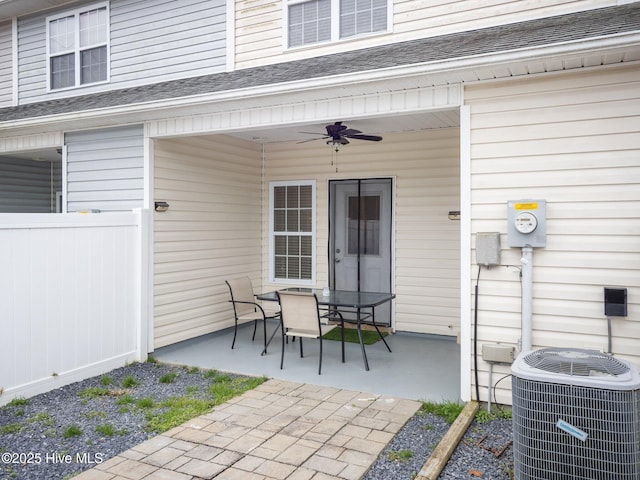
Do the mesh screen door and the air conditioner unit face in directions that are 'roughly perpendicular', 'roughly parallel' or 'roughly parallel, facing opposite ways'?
roughly parallel

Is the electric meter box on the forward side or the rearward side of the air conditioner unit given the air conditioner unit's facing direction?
on the rearward side

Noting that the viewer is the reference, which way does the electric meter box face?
facing the viewer

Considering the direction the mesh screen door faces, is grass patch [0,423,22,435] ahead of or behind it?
ahead

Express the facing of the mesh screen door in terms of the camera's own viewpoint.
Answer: facing the viewer

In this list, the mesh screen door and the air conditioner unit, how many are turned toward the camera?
2

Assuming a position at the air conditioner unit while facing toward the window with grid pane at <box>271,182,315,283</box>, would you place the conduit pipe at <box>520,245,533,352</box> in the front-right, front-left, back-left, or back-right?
front-right

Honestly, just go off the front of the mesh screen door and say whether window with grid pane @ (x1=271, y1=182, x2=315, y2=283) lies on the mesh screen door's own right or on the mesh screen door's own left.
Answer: on the mesh screen door's own right

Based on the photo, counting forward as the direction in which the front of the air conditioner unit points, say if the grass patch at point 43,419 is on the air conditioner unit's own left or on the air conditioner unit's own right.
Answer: on the air conditioner unit's own right

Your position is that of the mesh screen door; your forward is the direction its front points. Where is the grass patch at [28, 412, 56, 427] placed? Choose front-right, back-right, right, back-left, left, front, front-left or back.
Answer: front-right

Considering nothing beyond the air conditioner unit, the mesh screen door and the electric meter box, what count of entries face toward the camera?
3

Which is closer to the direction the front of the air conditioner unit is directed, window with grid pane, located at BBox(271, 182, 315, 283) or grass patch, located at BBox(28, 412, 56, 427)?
the grass patch

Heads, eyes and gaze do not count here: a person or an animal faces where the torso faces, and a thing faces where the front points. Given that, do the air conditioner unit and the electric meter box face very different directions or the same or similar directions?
same or similar directions

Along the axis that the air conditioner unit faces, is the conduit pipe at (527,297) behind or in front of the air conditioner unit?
behind

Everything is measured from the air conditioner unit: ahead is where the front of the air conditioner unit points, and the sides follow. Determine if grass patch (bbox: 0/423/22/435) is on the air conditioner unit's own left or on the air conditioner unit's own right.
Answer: on the air conditioner unit's own right

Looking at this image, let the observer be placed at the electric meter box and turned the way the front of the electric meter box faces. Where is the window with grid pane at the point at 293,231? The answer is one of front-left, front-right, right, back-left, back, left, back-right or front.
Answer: back-right
